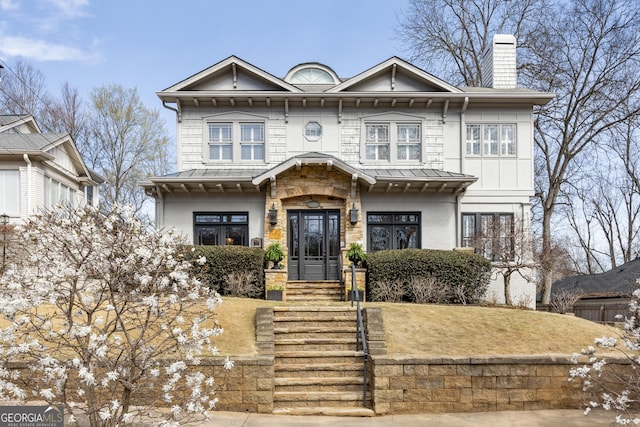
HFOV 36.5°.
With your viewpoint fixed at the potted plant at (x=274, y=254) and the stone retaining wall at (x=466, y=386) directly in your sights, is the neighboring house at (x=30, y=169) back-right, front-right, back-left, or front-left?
back-right

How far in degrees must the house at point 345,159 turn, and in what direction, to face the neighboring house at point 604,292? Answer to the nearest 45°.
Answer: approximately 135° to its left

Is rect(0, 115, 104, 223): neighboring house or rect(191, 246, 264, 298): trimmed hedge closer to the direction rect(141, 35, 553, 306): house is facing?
the trimmed hedge

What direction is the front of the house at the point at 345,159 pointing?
toward the camera

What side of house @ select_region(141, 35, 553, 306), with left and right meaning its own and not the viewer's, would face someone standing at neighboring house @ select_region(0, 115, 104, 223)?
right

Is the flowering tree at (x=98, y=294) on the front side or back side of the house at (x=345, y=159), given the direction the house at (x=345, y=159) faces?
on the front side

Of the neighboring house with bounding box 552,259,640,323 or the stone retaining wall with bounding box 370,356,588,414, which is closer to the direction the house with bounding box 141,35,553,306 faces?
the stone retaining wall
